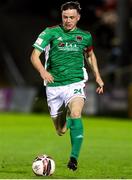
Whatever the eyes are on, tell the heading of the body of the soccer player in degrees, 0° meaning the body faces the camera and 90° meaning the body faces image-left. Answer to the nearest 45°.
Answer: approximately 0°
